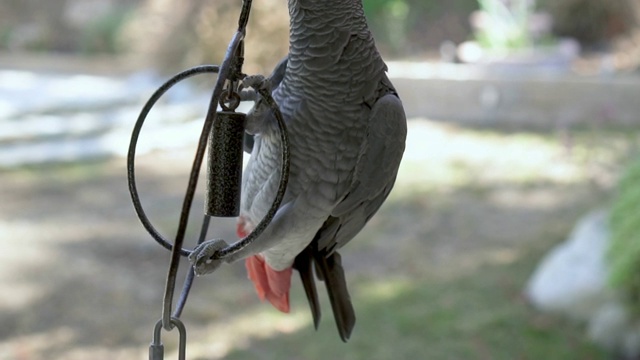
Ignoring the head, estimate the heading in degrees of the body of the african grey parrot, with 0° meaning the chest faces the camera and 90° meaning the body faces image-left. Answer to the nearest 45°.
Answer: approximately 45°

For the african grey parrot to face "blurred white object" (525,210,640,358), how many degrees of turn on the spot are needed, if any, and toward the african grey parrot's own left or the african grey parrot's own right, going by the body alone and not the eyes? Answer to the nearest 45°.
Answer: approximately 180°
